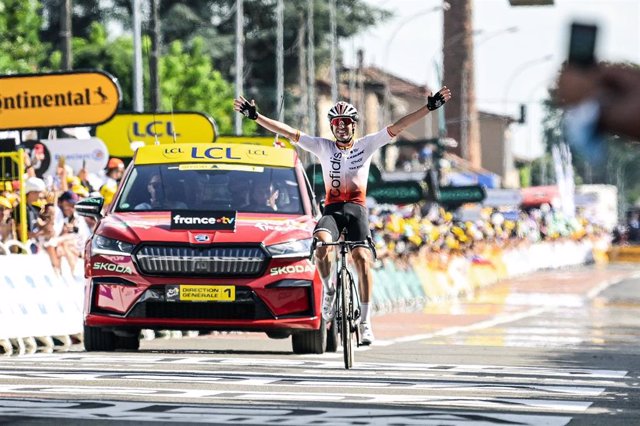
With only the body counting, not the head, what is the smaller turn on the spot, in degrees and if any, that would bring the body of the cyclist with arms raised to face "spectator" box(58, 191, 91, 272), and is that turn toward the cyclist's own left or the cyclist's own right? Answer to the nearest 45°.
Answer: approximately 135° to the cyclist's own right

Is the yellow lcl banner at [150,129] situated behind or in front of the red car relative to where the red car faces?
behind

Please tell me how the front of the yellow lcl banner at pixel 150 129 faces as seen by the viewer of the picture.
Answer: facing the viewer

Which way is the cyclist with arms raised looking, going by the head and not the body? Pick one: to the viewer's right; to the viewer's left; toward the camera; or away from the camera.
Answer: toward the camera

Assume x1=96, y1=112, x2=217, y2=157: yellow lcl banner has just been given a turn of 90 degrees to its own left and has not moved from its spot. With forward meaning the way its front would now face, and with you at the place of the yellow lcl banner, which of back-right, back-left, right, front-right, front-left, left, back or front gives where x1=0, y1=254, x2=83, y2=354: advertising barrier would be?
right

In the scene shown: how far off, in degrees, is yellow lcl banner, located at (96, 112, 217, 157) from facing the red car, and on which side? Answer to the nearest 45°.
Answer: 0° — it already faces it

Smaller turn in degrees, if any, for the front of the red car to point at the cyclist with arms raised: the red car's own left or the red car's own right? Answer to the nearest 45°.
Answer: approximately 45° to the red car's own left

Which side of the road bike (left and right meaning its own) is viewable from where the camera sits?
front
